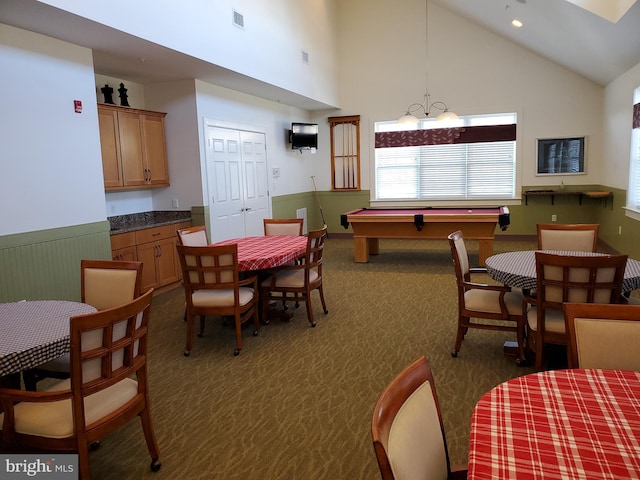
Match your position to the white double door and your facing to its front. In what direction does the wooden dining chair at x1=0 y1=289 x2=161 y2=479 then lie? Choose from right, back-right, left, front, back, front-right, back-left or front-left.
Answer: front-right

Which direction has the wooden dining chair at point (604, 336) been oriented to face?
toward the camera

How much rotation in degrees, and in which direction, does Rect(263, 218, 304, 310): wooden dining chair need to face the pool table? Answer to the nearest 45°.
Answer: approximately 135° to its left

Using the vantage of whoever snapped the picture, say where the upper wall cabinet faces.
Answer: facing the viewer and to the right of the viewer

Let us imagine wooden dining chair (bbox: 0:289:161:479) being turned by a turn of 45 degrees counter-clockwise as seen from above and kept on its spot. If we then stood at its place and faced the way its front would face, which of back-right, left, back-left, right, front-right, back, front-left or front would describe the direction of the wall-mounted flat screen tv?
back-right

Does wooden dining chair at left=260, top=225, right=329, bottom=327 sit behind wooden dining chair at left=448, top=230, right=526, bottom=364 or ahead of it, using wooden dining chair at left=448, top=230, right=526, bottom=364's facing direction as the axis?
behind

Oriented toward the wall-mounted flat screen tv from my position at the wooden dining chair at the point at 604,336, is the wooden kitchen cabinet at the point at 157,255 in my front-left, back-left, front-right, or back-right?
front-left

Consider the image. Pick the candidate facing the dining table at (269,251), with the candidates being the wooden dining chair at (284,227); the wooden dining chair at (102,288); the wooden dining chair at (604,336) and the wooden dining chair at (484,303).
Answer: the wooden dining chair at (284,227)

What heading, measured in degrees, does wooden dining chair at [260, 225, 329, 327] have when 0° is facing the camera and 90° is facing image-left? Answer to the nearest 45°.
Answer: approximately 135°

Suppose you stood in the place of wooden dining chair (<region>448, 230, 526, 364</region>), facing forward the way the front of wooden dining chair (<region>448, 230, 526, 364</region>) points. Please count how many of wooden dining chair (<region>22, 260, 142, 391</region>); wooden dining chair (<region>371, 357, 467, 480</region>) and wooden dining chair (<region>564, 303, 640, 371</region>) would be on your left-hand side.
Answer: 0

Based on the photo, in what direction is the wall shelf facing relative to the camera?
toward the camera

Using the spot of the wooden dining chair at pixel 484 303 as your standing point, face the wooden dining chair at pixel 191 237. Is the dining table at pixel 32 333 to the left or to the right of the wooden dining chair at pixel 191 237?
left

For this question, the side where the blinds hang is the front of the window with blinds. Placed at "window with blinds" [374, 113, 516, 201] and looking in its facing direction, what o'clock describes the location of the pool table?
The pool table is roughly at 12 o'clock from the window with blinds.

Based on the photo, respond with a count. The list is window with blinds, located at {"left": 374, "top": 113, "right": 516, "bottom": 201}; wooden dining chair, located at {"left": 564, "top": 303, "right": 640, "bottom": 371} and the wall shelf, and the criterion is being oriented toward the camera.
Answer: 3

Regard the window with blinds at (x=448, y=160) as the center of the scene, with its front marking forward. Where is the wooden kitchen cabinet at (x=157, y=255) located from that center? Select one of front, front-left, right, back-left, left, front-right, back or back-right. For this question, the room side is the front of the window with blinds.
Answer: front-right

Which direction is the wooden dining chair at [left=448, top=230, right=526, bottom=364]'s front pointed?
to the viewer's right

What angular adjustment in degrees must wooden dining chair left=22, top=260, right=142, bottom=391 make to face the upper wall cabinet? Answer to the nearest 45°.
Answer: approximately 135° to its right

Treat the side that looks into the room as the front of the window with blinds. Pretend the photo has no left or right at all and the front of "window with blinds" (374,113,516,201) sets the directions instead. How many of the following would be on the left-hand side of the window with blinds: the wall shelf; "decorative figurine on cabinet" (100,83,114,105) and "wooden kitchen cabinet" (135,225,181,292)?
1

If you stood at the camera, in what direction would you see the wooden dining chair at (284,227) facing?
facing the viewer

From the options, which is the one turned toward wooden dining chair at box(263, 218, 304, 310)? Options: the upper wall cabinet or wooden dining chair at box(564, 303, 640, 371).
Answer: the upper wall cabinet
